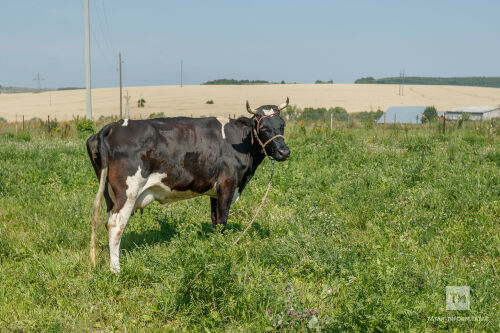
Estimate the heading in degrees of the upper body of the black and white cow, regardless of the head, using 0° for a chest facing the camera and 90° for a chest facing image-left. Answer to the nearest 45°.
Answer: approximately 270°
